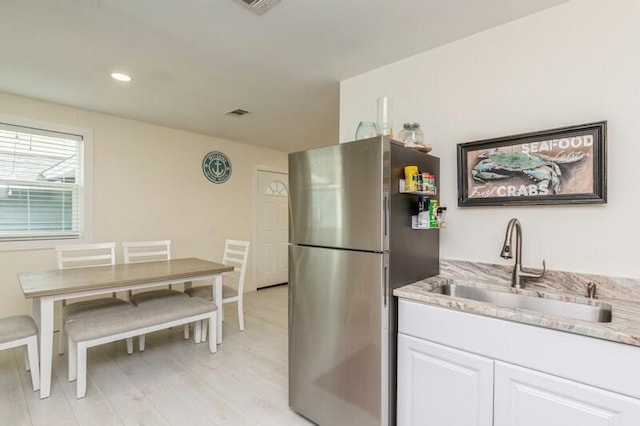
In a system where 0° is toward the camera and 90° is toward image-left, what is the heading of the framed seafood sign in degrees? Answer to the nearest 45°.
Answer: approximately 45°

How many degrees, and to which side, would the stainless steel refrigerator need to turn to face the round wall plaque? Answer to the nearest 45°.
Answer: approximately 90° to its right

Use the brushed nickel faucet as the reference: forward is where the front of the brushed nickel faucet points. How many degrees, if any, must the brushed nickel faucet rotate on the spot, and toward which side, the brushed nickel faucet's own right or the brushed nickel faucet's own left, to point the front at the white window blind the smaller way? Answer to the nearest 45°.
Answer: approximately 45° to the brushed nickel faucet's own right

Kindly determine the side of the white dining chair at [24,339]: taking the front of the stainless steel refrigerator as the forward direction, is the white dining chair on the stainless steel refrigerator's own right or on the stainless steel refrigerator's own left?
on the stainless steel refrigerator's own right

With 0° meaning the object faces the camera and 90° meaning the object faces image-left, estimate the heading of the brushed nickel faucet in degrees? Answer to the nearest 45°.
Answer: approximately 45°

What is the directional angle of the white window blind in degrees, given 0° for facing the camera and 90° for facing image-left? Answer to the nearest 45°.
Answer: approximately 315°

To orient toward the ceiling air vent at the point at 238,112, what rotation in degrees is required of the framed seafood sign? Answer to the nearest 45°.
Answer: approximately 45° to its right

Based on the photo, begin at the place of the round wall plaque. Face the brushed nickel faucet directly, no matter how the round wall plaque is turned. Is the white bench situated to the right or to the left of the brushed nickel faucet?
right
